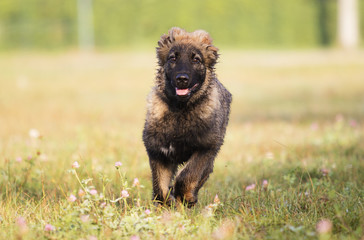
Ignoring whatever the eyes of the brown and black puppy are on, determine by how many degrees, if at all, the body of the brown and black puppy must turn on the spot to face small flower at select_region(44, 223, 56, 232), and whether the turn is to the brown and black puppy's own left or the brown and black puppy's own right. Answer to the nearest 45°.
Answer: approximately 45° to the brown and black puppy's own right

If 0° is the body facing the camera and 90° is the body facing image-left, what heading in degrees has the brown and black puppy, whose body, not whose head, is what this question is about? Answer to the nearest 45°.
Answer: approximately 0°
